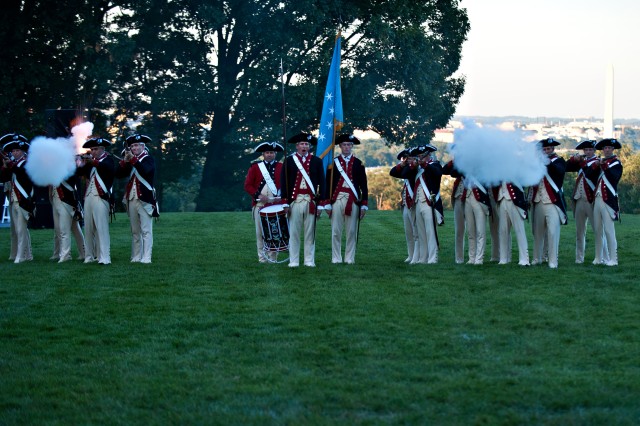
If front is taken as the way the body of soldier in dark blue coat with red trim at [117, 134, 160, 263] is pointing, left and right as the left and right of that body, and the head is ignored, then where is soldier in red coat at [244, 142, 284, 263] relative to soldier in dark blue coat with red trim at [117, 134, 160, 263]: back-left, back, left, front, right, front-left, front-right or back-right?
back-left

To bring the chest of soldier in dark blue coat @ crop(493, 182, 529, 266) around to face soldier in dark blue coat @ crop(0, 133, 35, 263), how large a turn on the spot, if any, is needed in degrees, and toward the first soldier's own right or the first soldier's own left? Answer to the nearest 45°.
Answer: approximately 45° to the first soldier's own right

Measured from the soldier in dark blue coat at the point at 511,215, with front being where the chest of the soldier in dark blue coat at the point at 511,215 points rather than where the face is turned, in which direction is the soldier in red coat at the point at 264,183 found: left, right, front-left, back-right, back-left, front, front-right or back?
front-right

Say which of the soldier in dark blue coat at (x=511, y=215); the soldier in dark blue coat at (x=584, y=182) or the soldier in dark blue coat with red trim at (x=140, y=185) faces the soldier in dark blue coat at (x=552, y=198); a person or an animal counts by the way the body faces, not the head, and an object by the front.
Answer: the soldier in dark blue coat at (x=584, y=182)

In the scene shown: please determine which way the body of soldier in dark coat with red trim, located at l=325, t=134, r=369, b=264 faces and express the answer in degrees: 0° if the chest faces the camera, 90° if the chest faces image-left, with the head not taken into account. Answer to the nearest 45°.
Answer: approximately 0°

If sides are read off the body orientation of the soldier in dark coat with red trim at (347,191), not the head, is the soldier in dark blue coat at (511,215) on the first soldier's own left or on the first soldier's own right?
on the first soldier's own left

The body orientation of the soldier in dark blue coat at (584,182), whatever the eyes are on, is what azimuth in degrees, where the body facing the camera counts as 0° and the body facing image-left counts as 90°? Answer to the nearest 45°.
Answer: approximately 45°

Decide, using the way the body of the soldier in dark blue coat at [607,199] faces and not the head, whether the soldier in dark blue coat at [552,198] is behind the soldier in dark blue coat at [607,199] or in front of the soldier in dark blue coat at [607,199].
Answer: in front

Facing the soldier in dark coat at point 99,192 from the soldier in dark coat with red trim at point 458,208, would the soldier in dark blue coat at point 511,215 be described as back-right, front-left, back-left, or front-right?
back-left

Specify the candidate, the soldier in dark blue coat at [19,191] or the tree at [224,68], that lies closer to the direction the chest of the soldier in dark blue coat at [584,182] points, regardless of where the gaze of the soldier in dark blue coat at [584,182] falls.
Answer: the soldier in dark blue coat at [19,191]

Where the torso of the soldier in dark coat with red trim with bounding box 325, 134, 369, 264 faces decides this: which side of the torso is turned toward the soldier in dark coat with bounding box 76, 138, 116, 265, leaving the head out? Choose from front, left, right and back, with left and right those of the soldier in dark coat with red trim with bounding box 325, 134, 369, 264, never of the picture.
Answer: right

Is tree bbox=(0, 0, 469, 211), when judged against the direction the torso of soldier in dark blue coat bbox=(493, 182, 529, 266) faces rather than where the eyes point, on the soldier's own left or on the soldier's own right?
on the soldier's own right
